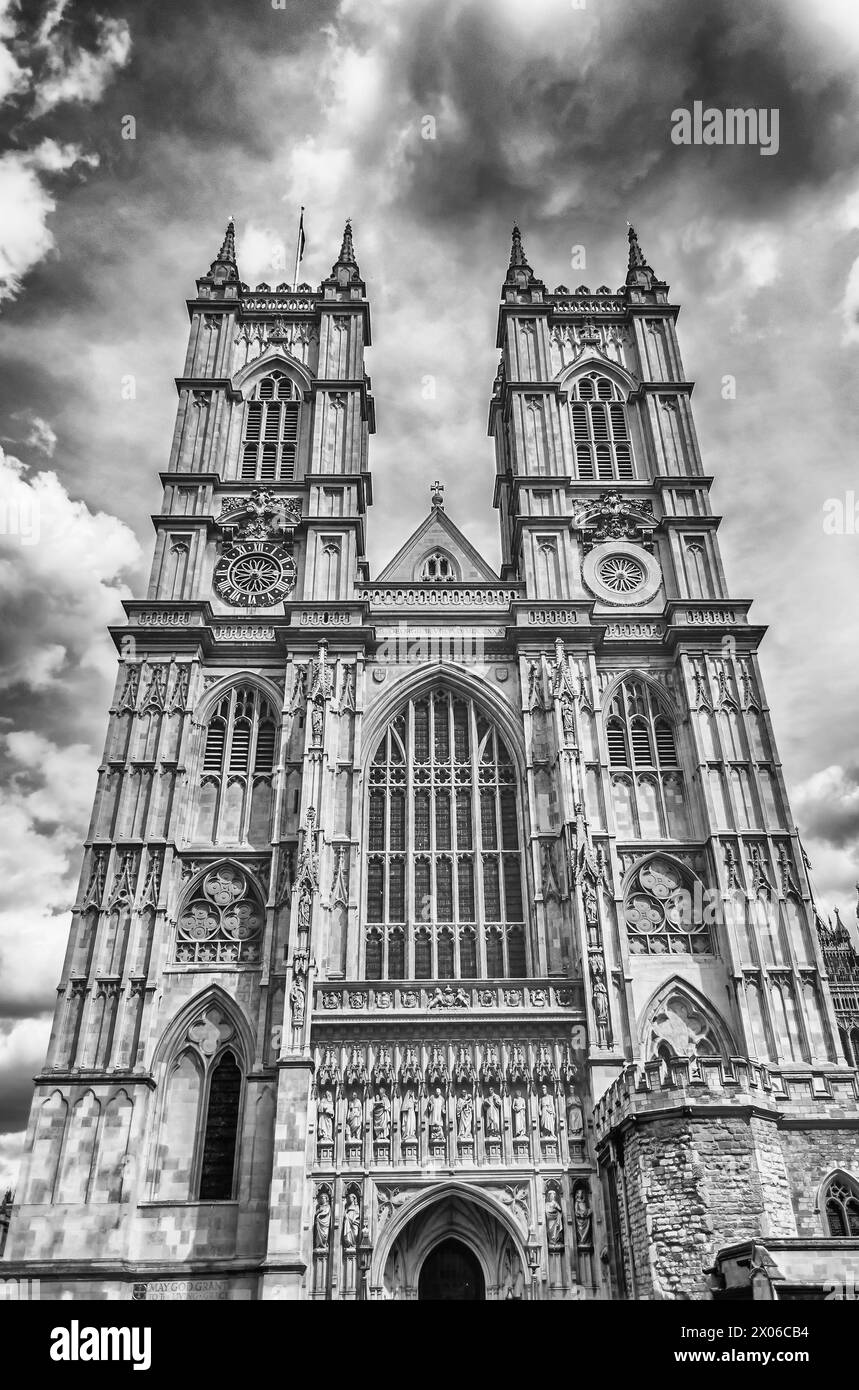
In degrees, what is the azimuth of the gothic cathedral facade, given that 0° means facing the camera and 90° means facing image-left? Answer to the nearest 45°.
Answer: approximately 0°
